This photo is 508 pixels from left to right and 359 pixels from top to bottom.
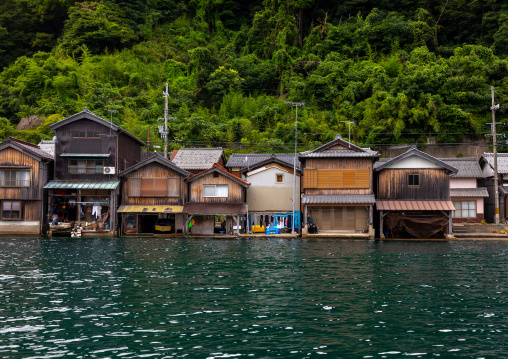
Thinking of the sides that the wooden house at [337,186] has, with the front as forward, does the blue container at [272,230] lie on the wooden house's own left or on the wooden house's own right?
on the wooden house's own right

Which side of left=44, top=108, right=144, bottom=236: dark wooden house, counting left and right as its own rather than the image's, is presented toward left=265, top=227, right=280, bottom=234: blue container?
left

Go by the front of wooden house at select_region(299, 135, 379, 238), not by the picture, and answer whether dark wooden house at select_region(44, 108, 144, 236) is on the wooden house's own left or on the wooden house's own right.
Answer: on the wooden house's own right

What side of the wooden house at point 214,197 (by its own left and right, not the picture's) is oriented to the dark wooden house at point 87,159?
right

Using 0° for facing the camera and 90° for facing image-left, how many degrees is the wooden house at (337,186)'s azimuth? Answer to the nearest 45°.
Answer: approximately 0°

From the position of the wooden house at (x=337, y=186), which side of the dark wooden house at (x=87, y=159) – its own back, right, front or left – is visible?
left

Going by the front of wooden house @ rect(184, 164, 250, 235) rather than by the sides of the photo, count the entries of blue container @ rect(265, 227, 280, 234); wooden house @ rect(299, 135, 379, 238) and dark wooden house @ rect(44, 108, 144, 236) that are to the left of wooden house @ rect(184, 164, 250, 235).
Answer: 2

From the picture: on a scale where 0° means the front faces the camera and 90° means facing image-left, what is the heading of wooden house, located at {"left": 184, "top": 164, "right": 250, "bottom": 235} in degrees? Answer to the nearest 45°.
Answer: approximately 0°

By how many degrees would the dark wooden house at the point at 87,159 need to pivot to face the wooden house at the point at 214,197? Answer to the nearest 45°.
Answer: approximately 90° to its left
